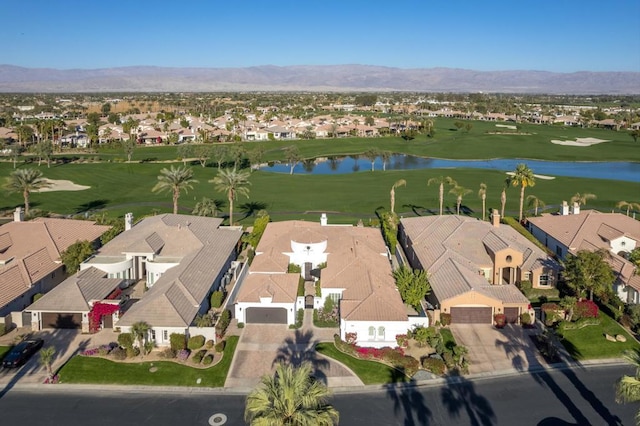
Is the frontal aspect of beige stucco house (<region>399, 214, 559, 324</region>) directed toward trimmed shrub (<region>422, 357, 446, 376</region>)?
yes

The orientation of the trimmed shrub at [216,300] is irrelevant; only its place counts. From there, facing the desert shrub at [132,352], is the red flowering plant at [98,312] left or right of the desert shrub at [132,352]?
right

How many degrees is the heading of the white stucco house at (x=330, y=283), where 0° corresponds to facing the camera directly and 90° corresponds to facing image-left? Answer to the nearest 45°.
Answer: approximately 0°

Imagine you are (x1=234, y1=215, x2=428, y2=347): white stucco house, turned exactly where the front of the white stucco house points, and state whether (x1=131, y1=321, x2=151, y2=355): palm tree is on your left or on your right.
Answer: on your right

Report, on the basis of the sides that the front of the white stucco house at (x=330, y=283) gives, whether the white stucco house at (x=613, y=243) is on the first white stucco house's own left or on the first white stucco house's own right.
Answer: on the first white stucco house's own left

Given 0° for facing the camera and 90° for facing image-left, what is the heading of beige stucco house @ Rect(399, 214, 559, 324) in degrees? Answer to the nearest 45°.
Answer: approximately 0°

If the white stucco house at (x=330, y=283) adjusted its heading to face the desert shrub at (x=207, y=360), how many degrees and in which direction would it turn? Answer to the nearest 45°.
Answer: approximately 45° to its right

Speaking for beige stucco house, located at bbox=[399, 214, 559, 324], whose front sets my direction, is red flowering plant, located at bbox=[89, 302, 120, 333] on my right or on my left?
on my right

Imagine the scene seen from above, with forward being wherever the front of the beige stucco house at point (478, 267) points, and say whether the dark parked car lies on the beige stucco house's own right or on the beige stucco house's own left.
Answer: on the beige stucco house's own right

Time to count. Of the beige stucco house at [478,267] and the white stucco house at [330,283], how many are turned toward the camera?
2

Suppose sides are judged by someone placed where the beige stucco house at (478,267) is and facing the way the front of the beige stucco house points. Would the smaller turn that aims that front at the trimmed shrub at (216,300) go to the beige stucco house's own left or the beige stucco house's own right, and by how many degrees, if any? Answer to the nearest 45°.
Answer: approximately 45° to the beige stucco house's own right
